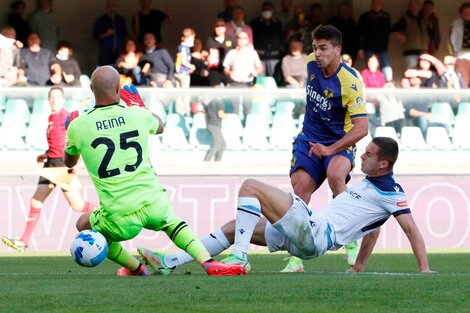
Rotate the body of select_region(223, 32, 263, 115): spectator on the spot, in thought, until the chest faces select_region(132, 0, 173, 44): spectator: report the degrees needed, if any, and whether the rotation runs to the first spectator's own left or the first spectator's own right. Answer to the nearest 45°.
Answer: approximately 135° to the first spectator's own right

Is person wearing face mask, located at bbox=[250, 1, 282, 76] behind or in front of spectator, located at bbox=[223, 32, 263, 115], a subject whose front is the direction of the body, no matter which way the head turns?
behind

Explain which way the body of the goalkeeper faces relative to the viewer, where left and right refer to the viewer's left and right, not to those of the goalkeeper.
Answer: facing away from the viewer

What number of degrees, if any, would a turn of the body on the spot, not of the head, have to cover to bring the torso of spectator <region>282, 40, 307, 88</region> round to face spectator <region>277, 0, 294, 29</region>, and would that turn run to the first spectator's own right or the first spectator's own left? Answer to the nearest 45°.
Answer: approximately 180°

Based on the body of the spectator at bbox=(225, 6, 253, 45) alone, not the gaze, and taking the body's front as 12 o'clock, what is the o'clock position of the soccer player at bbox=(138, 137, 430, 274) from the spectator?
The soccer player is roughly at 12 o'clock from the spectator.

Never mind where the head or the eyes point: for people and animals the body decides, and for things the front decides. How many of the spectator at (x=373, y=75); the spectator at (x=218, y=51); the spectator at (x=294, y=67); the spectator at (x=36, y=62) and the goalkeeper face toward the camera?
4

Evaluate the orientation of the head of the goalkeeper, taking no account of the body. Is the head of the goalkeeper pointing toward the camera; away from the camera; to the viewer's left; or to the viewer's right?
away from the camera

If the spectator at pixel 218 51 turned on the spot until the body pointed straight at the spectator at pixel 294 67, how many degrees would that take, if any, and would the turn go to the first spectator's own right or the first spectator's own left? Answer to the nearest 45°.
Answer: approximately 90° to the first spectator's own left

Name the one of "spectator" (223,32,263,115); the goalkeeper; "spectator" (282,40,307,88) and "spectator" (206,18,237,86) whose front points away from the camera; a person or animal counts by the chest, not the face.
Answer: the goalkeeper

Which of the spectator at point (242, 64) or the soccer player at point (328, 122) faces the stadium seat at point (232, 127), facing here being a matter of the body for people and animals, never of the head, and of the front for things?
the spectator

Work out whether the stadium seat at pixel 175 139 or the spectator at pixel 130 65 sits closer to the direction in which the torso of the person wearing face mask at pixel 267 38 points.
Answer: the stadium seat

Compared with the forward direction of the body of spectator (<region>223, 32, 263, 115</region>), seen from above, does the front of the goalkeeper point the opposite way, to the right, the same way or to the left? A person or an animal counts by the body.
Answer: the opposite way

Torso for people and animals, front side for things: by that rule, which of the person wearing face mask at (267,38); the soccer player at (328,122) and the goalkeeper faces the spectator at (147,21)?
the goalkeeper

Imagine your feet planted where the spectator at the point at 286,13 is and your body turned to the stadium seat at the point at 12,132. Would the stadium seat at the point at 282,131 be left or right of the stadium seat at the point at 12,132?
left
